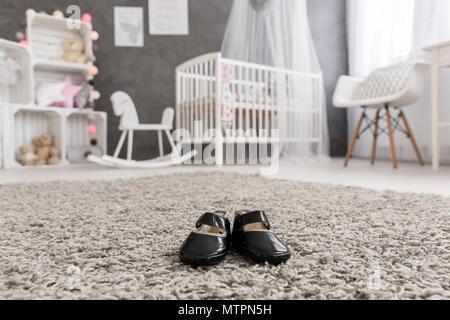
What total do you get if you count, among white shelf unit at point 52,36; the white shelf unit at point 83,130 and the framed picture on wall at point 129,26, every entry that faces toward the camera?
3

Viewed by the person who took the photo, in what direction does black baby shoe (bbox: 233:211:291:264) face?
facing the viewer and to the right of the viewer

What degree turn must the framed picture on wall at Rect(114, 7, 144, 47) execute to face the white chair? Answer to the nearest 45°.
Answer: approximately 45° to its left

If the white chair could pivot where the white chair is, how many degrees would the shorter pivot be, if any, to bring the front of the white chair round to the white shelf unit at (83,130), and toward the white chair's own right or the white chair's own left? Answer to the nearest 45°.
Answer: approximately 45° to the white chair's own right

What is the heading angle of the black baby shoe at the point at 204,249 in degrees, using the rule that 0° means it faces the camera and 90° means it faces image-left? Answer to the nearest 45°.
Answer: approximately 45°

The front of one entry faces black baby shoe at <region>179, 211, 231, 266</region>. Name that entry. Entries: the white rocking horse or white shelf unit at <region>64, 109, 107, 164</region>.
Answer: the white shelf unit

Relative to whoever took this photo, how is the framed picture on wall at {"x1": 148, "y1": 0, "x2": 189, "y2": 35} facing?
facing the viewer

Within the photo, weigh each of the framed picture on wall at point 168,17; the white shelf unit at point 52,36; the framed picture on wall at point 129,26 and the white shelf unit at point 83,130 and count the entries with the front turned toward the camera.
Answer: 4

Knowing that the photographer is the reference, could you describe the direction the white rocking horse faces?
facing to the left of the viewer

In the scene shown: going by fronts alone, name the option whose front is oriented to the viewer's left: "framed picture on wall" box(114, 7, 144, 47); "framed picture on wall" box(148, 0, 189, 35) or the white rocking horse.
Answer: the white rocking horse

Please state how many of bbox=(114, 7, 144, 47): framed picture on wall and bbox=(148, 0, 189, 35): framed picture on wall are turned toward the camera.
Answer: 2

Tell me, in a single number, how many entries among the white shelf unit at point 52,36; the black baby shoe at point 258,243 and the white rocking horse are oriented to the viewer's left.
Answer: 1

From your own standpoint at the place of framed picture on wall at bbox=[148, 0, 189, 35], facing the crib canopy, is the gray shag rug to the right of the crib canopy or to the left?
right

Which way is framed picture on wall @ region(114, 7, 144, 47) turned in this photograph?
toward the camera
